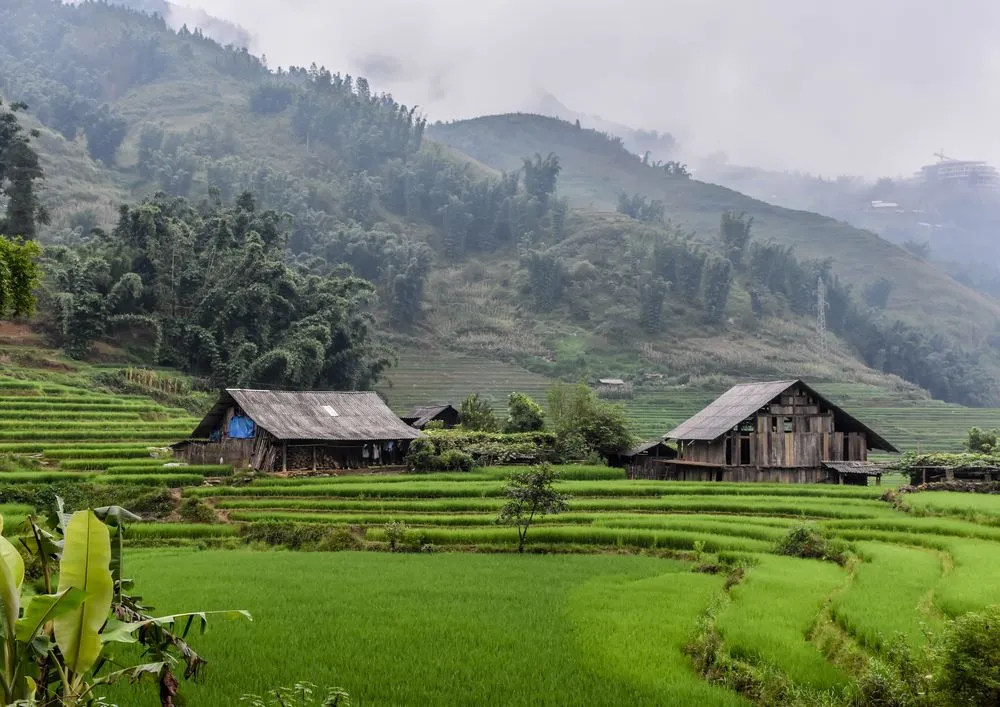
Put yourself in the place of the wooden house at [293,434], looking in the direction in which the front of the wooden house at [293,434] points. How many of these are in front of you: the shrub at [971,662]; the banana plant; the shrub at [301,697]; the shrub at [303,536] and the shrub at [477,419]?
4

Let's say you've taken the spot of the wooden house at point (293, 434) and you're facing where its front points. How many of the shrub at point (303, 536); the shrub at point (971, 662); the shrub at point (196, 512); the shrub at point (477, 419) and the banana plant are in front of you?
4

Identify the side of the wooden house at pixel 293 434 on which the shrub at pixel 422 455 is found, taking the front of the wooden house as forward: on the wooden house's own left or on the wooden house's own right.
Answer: on the wooden house's own left

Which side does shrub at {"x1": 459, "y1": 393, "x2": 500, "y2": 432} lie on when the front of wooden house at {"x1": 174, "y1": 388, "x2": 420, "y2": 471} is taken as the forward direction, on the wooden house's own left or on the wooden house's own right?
on the wooden house's own left

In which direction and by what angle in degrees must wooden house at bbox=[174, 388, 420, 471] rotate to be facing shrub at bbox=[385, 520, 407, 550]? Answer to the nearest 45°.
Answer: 0° — it already faces it

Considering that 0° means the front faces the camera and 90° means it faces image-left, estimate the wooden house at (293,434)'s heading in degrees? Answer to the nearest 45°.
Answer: approximately 0°

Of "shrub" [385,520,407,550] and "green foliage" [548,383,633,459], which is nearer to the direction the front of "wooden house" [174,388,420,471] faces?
the shrub

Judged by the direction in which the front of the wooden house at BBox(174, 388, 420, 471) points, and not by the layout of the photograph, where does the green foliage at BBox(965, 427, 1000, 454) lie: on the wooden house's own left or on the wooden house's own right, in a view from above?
on the wooden house's own left

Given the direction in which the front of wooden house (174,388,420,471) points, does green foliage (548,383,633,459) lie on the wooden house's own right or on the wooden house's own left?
on the wooden house's own left

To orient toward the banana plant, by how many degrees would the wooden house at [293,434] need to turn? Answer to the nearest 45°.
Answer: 0° — it already faces it

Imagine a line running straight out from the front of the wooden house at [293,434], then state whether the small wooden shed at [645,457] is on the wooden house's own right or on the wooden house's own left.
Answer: on the wooden house's own left

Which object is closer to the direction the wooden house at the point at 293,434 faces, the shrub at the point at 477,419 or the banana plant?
the banana plant
